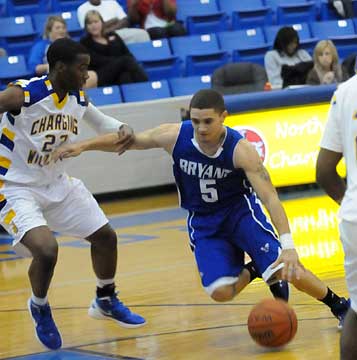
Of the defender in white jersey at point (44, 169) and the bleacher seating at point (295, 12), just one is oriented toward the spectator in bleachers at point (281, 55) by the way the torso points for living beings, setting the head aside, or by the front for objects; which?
the bleacher seating

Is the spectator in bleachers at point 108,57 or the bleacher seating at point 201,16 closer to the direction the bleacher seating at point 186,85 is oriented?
the spectator in bleachers

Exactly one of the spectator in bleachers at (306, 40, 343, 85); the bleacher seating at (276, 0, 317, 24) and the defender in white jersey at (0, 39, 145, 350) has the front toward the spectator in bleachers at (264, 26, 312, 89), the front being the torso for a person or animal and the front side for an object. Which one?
the bleacher seating

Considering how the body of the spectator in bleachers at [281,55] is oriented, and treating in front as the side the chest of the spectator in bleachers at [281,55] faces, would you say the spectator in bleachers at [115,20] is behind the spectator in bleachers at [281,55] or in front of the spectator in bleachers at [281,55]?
behind

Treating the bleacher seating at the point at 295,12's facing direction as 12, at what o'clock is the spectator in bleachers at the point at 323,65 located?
The spectator in bleachers is roughly at 12 o'clock from the bleacher seating.

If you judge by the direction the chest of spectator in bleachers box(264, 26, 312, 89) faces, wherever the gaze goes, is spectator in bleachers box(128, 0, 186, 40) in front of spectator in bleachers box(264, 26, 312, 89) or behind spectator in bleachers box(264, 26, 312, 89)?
behind

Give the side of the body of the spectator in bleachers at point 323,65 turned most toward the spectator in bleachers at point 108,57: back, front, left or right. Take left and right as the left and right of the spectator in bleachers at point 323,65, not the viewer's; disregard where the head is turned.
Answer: right

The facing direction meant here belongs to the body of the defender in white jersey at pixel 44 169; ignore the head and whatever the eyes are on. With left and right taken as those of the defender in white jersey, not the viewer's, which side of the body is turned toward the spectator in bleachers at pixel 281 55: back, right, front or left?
left

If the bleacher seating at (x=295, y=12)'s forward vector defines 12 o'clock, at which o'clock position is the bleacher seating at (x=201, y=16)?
the bleacher seating at (x=201, y=16) is roughly at 2 o'clock from the bleacher seating at (x=295, y=12).
